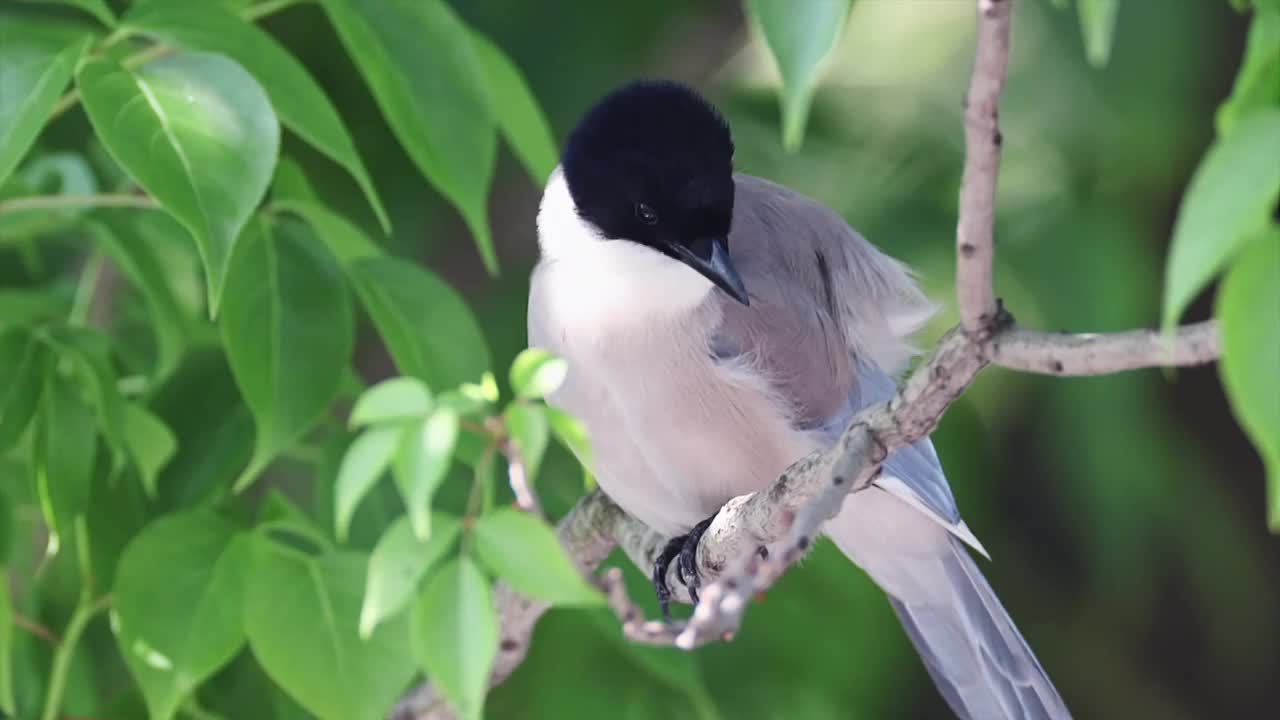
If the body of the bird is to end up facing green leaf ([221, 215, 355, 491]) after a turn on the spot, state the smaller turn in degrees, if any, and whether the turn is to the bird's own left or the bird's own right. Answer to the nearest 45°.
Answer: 0° — it already faces it

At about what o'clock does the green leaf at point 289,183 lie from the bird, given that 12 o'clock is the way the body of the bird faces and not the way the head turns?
The green leaf is roughly at 1 o'clock from the bird.

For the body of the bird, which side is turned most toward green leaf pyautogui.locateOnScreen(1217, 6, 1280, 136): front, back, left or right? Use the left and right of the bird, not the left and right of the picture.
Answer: left

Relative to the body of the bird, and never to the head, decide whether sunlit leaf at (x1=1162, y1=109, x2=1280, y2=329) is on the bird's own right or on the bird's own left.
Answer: on the bird's own left

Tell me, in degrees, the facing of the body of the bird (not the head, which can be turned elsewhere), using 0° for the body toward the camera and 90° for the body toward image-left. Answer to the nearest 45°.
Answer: approximately 45°
